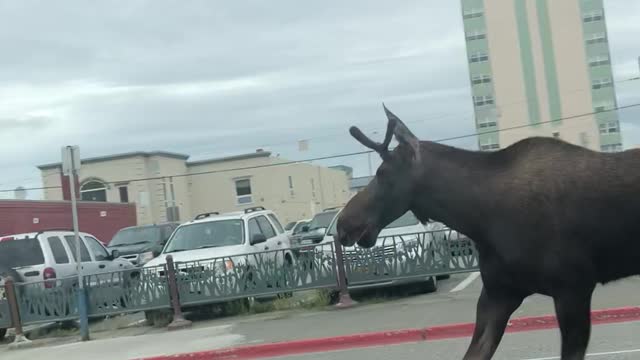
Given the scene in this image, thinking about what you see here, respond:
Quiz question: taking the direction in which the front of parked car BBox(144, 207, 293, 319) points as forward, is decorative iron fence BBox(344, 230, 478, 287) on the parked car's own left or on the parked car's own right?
on the parked car's own left

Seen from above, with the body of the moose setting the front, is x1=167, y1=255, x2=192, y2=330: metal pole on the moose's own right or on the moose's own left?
on the moose's own right

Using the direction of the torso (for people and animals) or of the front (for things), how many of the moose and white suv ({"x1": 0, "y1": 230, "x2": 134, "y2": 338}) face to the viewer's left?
1

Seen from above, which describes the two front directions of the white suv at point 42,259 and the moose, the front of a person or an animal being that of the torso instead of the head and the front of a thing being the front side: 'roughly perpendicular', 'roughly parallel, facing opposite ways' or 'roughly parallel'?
roughly perpendicular

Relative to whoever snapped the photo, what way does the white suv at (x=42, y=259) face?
facing away from the viewer and to the right of the viewer

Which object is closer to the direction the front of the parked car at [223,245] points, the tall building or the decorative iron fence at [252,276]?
the decorative iron fence

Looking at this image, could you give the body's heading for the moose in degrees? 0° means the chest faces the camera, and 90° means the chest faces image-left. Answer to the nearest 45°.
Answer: approximately 90°

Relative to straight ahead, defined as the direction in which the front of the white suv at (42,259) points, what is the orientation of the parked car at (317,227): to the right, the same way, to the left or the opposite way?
the opposite way

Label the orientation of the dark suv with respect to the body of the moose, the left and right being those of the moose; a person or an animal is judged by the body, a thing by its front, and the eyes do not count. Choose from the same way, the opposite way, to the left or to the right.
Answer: to the left

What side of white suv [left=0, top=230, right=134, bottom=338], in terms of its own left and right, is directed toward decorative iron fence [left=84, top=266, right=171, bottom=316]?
right

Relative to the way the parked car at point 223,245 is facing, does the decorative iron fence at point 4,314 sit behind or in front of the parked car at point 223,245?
in front

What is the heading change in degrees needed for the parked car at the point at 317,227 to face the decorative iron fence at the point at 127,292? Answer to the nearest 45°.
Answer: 0° — it already faces it
